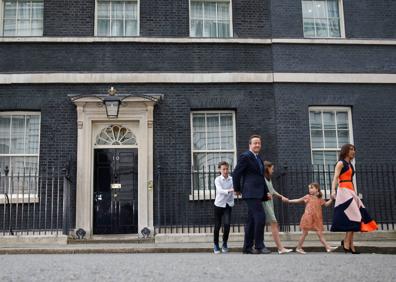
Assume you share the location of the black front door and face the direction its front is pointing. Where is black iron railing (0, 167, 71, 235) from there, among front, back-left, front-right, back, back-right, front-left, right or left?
right

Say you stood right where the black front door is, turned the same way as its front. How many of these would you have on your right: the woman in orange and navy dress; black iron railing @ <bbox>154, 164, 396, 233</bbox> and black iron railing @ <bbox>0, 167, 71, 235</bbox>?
1

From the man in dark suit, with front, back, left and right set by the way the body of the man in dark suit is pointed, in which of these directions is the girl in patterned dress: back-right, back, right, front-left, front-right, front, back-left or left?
left

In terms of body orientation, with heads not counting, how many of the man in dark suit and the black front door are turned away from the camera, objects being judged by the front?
0

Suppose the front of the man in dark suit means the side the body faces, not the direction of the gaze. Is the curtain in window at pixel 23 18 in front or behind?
behind

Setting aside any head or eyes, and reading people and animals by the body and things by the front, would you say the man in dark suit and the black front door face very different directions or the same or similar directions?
same or similar directions

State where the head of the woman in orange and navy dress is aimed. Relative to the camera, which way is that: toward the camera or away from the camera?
toward the camera

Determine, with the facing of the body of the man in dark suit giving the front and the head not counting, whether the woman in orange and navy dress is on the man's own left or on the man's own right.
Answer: on the man's own left

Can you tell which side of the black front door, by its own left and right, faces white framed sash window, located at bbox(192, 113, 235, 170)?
left

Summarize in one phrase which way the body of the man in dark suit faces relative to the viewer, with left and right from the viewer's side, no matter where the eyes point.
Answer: facing the viewer and to the right of the viewer

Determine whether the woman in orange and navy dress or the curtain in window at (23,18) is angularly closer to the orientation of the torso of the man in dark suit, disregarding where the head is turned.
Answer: the woman in orange and navy dress

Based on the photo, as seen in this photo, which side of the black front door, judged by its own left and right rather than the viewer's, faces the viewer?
front

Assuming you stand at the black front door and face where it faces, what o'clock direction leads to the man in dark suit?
The man in dark suit is roughly at 11 o'clock from the black front door.
